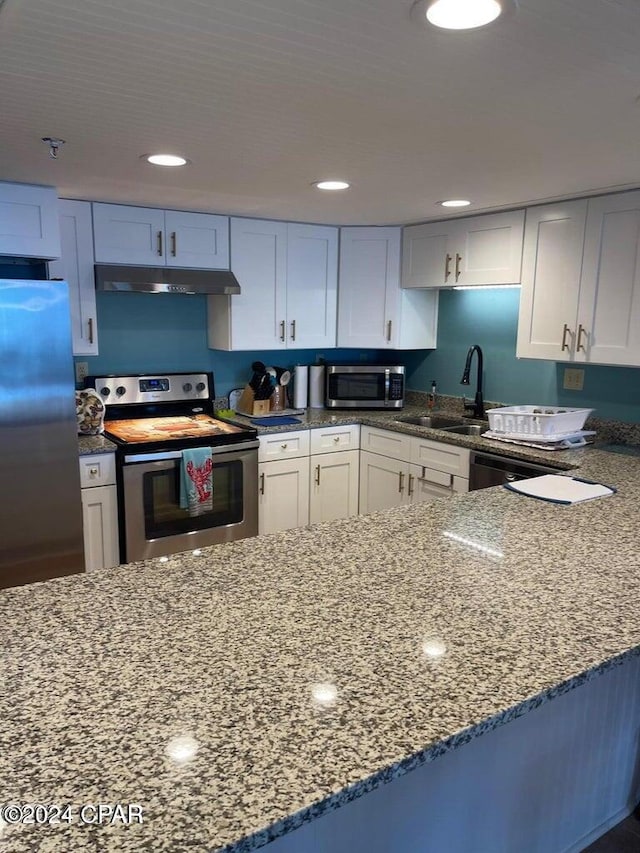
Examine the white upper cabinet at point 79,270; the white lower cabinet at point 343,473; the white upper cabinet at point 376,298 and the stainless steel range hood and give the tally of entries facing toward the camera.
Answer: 4

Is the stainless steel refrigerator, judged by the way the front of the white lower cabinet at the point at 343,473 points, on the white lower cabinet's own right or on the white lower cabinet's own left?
on the white lower cabinet's own right

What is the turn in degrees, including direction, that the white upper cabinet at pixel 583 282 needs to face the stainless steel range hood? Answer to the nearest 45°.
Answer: approximately 45° to its right

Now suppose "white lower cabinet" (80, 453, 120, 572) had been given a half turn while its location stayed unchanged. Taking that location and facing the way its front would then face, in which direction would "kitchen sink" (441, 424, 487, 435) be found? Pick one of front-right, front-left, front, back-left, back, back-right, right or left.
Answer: right

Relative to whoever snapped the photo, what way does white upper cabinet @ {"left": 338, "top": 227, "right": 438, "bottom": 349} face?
facing the viewer

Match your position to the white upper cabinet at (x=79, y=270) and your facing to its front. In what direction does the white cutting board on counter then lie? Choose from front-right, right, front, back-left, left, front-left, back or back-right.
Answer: front-left

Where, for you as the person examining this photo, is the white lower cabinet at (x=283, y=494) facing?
facing the viewer and to the right of the viewer

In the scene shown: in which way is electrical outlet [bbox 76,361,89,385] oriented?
toward the camera

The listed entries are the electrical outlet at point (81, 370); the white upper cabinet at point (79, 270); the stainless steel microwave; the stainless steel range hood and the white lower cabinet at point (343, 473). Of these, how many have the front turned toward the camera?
5

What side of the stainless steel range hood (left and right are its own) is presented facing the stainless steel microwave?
left

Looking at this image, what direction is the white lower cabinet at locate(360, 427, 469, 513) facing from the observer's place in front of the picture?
facing the viewer and to the left of the viewer

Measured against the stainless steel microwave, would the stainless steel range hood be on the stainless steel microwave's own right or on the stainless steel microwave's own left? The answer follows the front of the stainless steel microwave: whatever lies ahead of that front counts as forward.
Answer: on the stainless steel microwave's own right

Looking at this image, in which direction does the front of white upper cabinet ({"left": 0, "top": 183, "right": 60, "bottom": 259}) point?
toward the camera

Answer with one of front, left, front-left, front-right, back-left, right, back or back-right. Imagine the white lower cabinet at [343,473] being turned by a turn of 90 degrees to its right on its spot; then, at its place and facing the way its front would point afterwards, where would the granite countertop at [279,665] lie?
left
